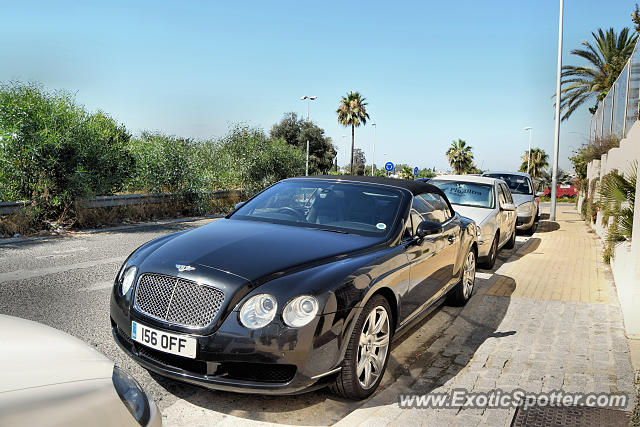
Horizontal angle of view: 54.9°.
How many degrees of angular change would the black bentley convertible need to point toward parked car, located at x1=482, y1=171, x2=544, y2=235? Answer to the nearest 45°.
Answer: approximately 180°

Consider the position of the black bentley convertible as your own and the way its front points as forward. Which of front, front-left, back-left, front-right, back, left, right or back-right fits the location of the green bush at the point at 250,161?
back-right

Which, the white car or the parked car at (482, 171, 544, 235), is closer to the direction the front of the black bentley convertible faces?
the white car

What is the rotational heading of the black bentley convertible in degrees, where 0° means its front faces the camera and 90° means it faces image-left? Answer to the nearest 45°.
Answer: approximately 45°

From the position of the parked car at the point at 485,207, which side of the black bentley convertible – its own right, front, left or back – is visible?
back

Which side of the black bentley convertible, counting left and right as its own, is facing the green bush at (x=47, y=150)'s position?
right

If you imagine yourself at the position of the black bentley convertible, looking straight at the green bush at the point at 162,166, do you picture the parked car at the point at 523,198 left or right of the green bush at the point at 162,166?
right

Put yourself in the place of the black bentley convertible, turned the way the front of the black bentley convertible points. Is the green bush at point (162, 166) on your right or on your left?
on your right

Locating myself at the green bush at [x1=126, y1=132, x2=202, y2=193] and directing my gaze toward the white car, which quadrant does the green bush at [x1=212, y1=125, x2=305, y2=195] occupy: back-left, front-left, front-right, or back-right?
back-left
